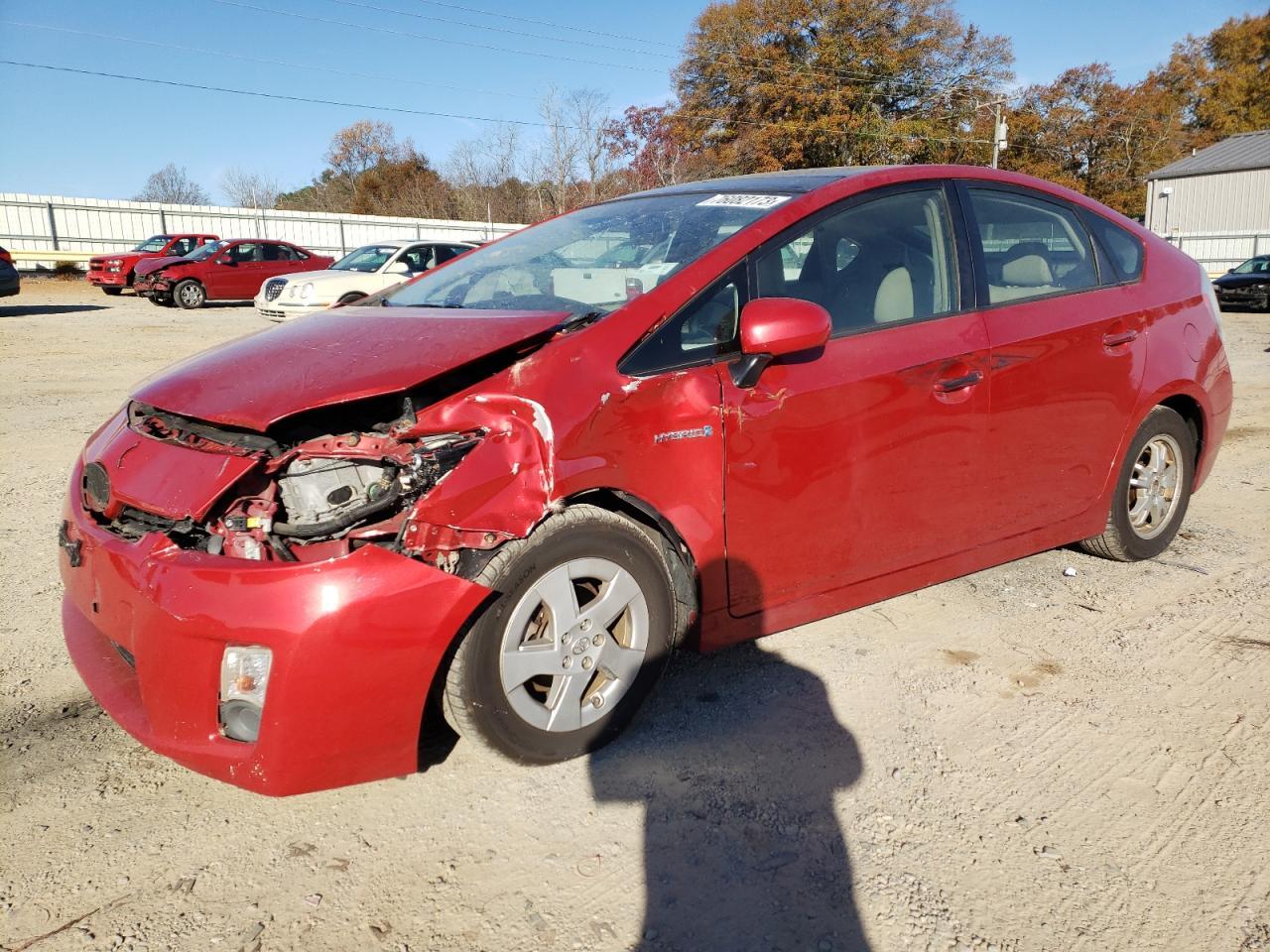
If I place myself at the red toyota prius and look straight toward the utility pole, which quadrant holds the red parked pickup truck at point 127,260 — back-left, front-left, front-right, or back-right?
front-left

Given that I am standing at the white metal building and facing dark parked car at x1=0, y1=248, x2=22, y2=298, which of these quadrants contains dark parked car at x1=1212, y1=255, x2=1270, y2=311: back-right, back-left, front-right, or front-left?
front-left

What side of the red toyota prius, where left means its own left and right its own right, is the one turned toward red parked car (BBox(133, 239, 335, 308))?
right

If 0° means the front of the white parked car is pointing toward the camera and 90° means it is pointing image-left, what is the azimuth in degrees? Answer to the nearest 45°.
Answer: approximately 45°

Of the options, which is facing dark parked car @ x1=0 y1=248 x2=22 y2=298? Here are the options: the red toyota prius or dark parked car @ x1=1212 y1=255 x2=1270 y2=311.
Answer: dark parked car @ x1=1212 y1=255 x2=1270 y2=311

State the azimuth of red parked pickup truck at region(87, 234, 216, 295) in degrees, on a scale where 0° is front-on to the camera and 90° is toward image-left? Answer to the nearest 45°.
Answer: approximately 45°

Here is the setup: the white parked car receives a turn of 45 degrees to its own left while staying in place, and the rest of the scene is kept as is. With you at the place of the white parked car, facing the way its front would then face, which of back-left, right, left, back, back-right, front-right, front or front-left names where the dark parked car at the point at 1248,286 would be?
left

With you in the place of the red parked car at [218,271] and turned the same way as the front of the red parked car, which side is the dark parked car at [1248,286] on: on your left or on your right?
on your left

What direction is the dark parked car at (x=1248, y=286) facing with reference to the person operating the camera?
facing the viewer and to the left of the viewer

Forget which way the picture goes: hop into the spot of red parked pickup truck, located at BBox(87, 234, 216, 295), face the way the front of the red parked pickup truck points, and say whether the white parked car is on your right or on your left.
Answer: on your left

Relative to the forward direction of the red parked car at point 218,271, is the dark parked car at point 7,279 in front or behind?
in front

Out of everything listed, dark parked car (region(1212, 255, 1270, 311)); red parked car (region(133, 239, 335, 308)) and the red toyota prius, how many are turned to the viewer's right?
0

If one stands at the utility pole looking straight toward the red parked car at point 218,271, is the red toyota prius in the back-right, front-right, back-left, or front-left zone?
front-left

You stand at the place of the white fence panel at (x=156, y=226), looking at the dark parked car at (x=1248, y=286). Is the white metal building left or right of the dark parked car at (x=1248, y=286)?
left

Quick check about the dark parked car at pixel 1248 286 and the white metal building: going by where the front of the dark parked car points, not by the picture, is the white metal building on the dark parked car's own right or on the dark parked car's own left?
on the dark parked car's own right
